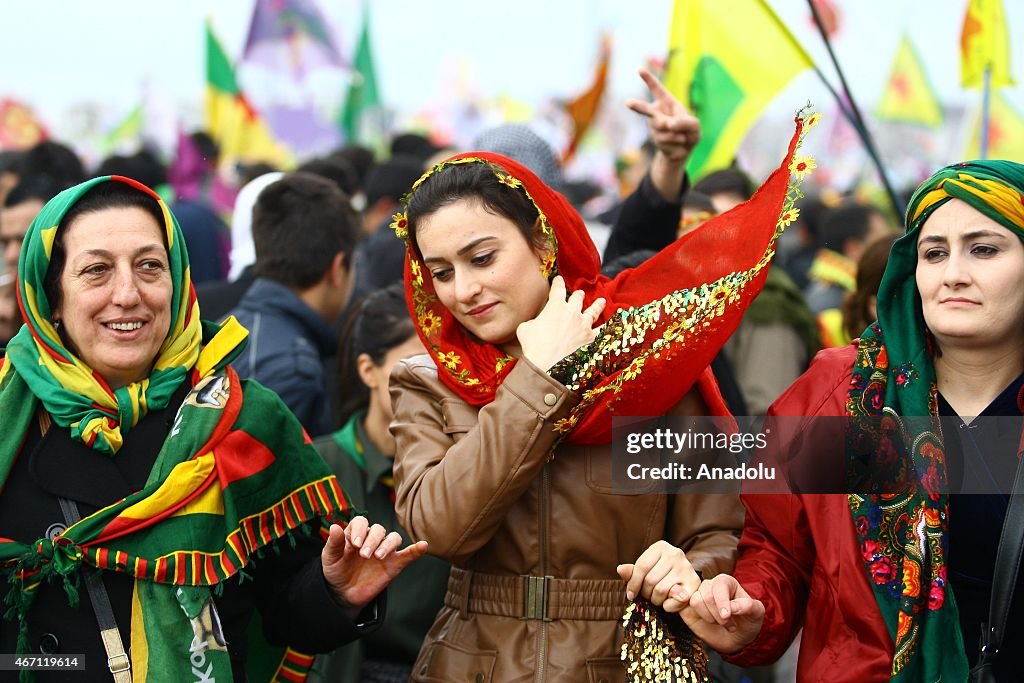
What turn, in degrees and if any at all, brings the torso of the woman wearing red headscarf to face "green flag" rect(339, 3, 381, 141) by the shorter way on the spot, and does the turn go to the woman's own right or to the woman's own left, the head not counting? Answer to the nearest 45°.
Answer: approximately 180°

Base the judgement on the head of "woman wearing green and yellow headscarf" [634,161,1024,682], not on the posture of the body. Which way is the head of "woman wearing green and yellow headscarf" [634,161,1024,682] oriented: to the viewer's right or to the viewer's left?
to the viewer's left

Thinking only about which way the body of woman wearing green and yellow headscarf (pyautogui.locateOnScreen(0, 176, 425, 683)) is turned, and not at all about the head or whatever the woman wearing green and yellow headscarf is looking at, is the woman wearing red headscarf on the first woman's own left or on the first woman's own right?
on the first woman's own left

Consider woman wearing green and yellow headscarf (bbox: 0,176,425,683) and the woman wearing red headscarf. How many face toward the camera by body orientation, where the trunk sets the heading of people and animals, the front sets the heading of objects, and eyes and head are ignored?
2

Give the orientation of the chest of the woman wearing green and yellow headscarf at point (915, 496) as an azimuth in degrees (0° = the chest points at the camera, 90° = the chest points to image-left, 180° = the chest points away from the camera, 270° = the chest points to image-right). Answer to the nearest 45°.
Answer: approximately 0°

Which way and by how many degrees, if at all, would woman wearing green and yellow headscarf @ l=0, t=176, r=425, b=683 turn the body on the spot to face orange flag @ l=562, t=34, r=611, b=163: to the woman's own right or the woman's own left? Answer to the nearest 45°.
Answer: approximately 135° to the woman's own left

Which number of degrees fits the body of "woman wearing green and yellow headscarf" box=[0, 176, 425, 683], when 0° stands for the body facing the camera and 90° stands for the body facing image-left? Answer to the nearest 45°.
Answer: approximately 0°

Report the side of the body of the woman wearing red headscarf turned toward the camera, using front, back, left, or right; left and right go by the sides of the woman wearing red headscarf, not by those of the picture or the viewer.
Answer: front

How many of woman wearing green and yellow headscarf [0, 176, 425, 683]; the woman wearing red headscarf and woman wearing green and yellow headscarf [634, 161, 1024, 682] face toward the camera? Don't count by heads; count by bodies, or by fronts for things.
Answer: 3

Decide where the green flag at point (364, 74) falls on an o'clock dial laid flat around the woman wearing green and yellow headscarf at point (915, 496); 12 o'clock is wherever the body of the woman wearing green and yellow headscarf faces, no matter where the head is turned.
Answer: The green flag is roughly at 5 o'clock from the woman wearing green and yellow headscarf.
